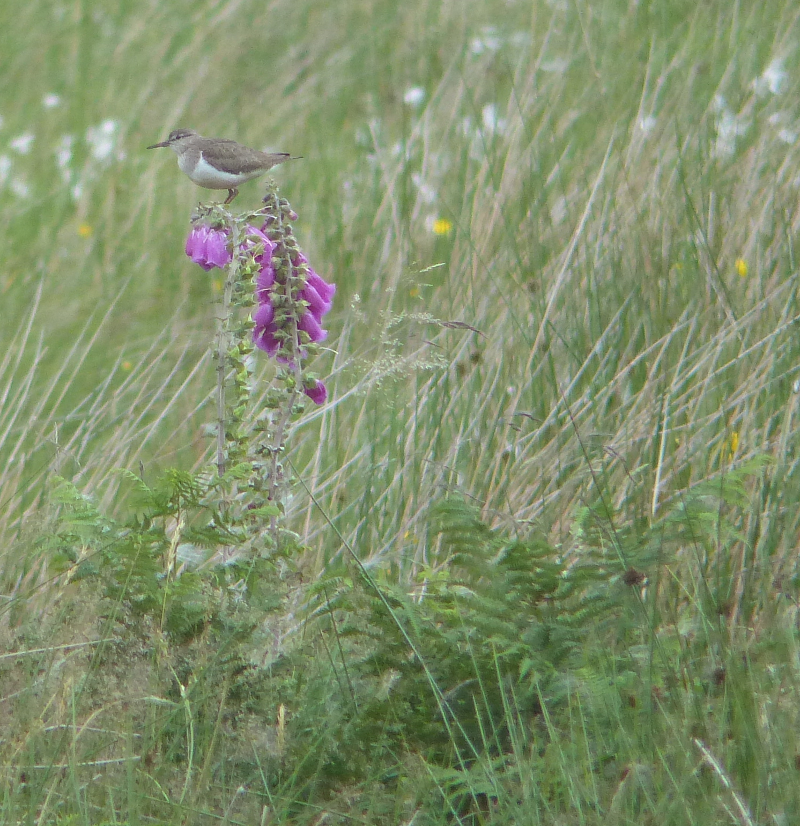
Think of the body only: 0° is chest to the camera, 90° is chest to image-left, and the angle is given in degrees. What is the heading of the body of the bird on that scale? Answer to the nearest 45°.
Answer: approximately 90°

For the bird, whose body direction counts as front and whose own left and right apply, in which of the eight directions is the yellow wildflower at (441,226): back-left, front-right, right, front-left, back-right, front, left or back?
back-right
